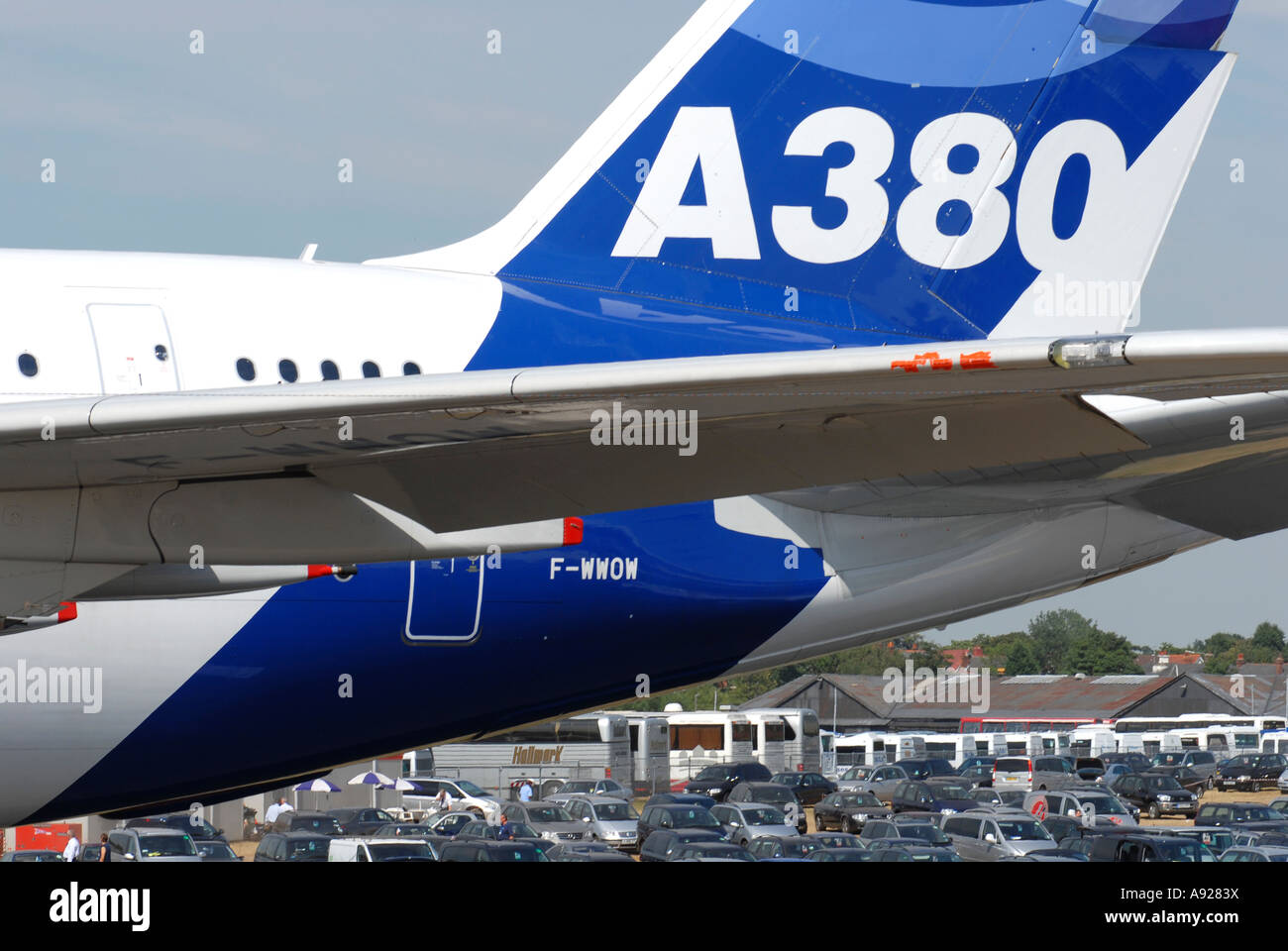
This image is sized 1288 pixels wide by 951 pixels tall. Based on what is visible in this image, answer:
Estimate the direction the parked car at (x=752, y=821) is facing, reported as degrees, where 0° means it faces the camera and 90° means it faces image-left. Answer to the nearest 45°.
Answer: approximately 315°

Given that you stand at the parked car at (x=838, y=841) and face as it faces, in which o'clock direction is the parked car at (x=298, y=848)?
the parked car at (x=298, y=848) is roughly at 4 o'clock from the parked car at (x=838, y=841).

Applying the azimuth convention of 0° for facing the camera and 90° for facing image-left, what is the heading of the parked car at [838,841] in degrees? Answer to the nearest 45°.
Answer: approximately 315°

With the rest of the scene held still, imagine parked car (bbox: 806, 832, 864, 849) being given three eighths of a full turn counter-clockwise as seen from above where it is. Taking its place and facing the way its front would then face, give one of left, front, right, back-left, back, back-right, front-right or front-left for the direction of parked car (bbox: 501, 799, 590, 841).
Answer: front-left

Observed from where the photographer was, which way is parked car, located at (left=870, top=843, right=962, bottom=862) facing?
facing the viewer and to the right of the viewer

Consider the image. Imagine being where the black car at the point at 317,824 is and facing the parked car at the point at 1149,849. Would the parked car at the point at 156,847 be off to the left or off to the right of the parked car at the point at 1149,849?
right

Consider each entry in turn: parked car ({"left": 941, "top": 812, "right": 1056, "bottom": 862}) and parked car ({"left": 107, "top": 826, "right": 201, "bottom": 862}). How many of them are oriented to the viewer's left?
0

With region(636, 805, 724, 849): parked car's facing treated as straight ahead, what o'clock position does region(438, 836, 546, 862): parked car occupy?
region(438, 836, 546, 862): parked car is roughly at 2 o'clock from region(636, 805, 724, 849): parked car.

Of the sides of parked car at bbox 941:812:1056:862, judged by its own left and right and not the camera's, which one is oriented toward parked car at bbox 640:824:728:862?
right
